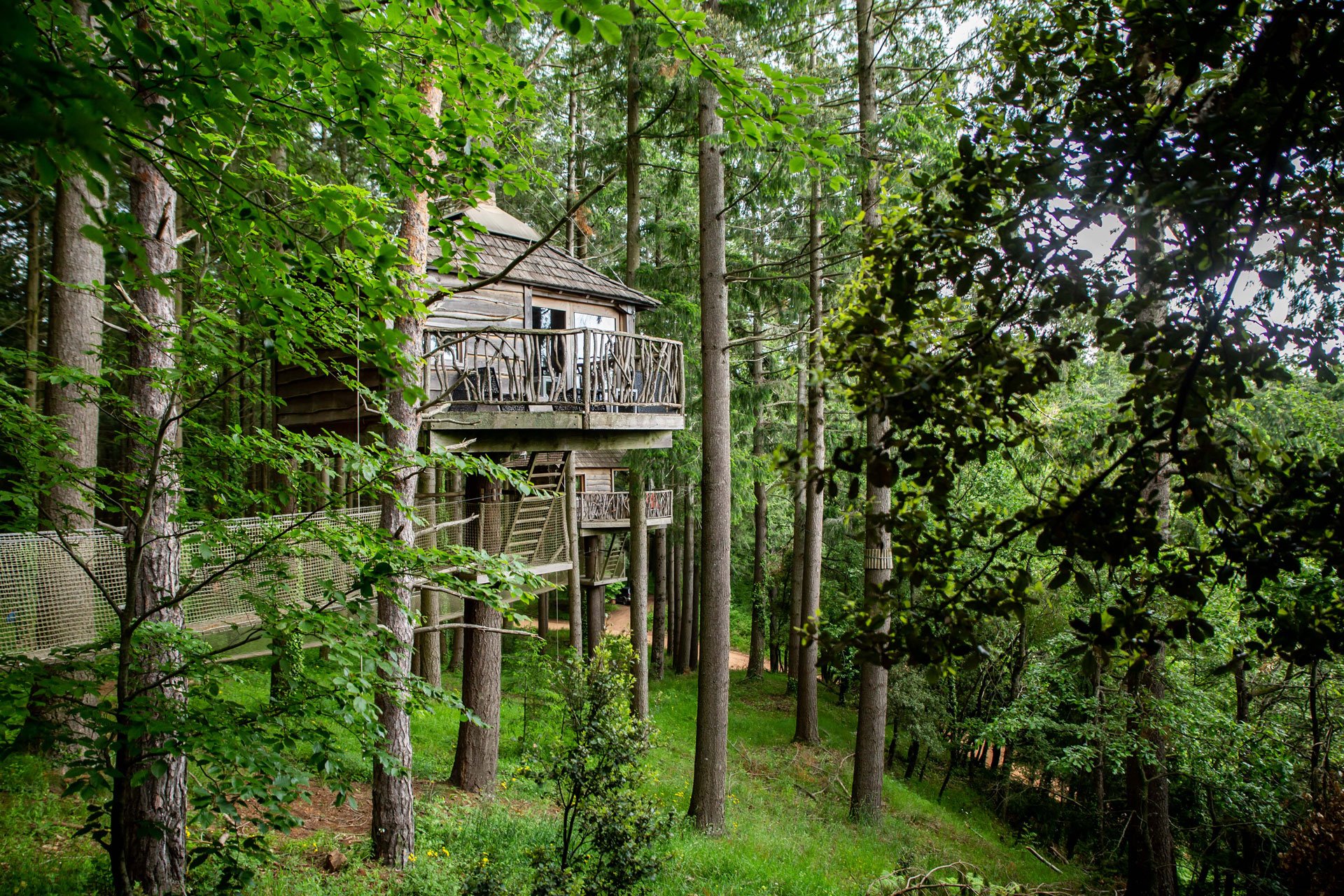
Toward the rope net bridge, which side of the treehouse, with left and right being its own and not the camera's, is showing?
right

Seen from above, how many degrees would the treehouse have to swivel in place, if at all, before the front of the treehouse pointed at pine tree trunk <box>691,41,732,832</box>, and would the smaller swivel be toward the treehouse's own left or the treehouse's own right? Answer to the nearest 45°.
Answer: approximately 45° to the treehouse's own left

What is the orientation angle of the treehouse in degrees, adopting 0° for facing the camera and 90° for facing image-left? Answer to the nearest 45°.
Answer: approximately 315°

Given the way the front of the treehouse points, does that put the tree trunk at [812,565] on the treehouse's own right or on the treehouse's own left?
on the treehouse's own left
